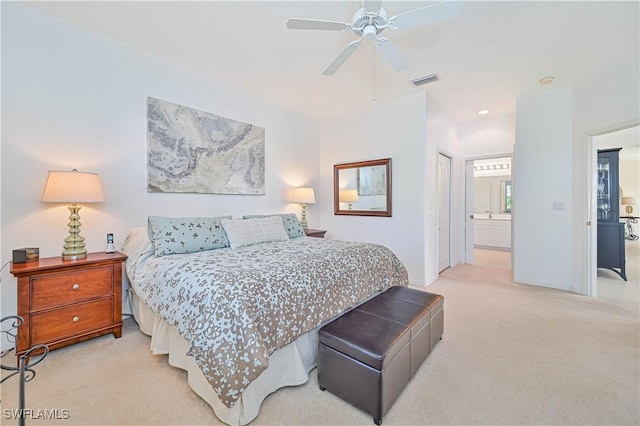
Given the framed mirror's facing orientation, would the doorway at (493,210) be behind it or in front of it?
behind

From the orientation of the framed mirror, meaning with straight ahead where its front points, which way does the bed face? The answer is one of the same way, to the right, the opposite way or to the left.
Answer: to the left

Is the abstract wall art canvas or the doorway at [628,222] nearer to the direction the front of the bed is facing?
the doorway

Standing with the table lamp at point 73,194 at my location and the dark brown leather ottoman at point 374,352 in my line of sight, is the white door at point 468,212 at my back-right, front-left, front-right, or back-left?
front-left

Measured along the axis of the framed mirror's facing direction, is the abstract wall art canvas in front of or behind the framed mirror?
in front

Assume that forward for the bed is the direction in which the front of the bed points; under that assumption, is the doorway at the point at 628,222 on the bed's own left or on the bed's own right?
on the bed's own left

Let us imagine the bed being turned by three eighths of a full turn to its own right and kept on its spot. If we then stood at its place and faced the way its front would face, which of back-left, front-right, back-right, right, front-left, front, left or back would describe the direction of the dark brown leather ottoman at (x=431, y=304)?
back

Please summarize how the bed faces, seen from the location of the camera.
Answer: facing the viewer and to the right of the viewer

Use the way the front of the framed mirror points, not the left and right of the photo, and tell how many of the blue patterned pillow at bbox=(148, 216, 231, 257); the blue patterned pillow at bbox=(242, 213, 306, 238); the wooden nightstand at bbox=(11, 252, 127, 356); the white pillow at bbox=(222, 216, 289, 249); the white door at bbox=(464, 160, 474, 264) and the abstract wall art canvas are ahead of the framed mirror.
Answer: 5

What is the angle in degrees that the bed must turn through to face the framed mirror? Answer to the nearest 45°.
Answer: approximately 90° to its left

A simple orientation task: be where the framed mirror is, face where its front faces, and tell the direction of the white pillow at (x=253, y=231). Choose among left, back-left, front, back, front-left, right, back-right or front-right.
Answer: front

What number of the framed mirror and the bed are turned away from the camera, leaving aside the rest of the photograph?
0

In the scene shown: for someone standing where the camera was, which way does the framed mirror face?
facing the viewer and to the left of the viewer

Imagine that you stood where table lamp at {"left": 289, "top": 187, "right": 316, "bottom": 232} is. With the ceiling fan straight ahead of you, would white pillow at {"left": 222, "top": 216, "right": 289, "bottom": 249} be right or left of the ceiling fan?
right

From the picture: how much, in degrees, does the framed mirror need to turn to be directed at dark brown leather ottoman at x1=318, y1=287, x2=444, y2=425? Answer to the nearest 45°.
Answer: approximately 45° to its left
